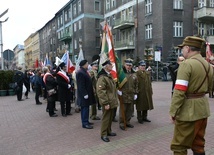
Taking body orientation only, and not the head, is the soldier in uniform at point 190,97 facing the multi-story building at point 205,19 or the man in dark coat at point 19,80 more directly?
the man in dark coat

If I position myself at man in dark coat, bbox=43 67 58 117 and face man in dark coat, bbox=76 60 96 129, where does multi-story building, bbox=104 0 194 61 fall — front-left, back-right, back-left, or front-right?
back-left

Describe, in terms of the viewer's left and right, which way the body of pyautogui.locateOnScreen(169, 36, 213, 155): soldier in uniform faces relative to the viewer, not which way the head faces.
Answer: facing away from the viewer and to the left of the viewer

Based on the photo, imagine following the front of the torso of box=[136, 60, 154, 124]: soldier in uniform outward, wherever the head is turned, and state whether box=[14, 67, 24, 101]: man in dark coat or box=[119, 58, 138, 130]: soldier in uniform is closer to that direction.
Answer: the soldier in uniform

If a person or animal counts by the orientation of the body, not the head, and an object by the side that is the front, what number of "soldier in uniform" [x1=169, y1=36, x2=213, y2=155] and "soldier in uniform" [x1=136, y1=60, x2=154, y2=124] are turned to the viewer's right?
0

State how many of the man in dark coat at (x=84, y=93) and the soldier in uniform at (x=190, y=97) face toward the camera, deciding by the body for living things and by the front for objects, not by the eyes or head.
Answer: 0
